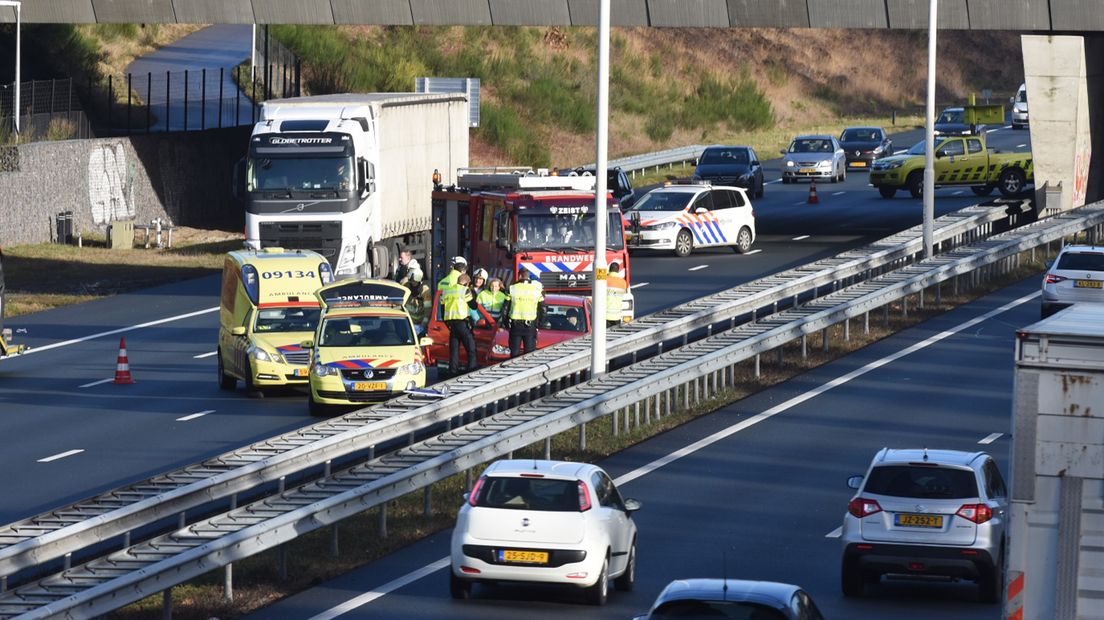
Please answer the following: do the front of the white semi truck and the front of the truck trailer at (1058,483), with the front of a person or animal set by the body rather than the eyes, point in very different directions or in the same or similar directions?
very different directions

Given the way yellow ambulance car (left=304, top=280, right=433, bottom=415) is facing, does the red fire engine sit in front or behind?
behind

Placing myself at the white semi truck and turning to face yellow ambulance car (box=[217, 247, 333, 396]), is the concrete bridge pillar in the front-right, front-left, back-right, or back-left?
back-left

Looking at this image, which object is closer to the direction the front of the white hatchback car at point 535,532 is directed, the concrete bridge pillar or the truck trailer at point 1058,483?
the concrete bridge pillar

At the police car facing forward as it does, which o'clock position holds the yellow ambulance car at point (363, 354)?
The yellow ambulance car is roughly at 11 o'clock from the police car.

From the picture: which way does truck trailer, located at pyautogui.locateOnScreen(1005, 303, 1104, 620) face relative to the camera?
away from the camera

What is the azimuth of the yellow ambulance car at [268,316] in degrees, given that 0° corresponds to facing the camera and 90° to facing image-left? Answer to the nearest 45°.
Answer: approximately 315°

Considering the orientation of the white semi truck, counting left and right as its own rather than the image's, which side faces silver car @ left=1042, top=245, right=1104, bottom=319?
left

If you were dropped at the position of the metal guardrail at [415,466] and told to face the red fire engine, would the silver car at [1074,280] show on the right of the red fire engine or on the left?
right

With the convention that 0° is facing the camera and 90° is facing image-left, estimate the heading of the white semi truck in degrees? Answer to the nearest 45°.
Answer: approximately 0°

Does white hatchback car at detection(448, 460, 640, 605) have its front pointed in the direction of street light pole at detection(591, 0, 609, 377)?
yes

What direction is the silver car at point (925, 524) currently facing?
away from the camera

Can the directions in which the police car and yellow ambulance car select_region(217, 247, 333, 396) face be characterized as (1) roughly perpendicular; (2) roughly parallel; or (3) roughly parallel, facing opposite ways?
roughly perpendicular

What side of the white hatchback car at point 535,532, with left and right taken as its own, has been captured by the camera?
back

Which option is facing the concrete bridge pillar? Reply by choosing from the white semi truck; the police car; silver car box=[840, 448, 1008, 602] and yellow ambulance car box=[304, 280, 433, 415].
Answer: the silver car

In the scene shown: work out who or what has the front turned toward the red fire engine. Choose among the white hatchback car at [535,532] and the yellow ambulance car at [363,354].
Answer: the white hatchback car

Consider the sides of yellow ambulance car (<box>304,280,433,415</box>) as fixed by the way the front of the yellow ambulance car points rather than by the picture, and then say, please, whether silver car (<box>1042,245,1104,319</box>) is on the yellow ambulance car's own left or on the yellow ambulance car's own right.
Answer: on the yellow ambulance car's own left
